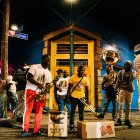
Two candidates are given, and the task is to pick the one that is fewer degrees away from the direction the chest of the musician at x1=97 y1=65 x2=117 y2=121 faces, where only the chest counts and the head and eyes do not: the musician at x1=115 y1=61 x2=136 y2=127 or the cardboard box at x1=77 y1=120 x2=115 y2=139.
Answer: the cardboard box

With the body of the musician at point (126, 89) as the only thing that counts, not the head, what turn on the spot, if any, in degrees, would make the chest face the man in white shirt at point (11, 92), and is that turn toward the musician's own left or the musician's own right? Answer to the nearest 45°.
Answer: approximately 90° to the musician's own right

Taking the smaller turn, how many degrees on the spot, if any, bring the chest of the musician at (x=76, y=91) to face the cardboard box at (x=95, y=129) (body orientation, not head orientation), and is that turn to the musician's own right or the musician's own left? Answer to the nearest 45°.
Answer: approximately 45° to the musician's own left

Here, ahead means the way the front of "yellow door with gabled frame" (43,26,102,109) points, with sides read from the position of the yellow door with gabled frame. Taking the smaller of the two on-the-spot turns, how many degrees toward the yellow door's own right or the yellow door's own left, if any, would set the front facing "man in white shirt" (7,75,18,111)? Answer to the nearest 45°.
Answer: approximately 45° to the yellow door's own right

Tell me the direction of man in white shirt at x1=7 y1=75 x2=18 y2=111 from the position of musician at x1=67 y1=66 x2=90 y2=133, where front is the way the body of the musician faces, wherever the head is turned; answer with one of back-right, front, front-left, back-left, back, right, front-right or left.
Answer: back-right

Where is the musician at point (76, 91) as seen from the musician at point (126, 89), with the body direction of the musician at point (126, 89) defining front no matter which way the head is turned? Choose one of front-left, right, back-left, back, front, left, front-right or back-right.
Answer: front-right

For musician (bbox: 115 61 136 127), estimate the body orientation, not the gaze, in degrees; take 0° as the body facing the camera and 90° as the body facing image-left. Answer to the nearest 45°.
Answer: approximately 0°

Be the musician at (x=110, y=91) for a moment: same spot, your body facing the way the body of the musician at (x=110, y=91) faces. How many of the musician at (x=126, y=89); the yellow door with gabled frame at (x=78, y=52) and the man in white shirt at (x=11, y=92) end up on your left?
1

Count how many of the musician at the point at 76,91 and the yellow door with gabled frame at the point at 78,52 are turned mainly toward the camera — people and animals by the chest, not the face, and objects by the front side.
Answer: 2

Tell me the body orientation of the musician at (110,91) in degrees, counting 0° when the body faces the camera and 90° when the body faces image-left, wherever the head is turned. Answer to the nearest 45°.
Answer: approximately 45°

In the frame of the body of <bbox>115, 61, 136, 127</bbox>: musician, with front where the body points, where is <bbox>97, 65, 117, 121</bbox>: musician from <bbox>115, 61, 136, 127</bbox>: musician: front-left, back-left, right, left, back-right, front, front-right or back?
back-right
